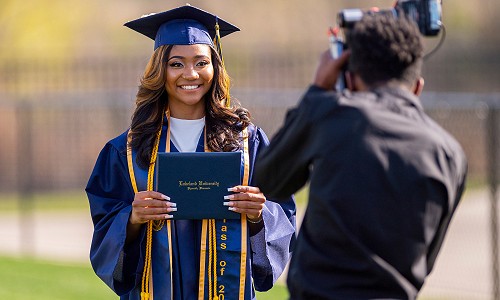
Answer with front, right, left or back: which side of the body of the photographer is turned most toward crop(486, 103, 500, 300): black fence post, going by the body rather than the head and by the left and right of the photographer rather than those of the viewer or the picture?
front

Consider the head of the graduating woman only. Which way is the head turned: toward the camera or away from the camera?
toward the camera

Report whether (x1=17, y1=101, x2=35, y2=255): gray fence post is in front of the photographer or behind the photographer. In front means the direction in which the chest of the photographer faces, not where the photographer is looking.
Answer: in front

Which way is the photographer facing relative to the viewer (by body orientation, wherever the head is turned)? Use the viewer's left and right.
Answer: facing away from the viewer

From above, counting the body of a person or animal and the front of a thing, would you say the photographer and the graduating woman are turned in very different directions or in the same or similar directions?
very different directions

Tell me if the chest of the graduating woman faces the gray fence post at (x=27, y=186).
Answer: no

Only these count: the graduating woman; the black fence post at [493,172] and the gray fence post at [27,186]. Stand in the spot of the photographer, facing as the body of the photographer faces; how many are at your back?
0

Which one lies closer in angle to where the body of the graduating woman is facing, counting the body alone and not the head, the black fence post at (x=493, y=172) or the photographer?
the photographer

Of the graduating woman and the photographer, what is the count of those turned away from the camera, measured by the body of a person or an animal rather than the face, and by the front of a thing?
1

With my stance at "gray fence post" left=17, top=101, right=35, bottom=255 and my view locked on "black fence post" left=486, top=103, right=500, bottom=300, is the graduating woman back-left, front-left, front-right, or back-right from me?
front-right

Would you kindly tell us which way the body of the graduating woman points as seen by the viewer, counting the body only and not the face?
toward the camera
